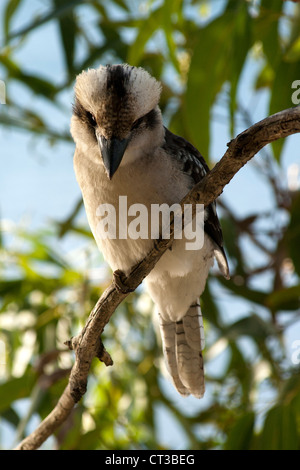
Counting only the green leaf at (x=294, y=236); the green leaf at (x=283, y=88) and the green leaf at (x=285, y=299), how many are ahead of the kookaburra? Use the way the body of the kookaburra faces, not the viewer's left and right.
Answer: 0

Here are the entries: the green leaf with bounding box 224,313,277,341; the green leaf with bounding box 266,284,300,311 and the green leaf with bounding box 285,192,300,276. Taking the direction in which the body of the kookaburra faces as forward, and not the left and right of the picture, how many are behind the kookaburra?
3

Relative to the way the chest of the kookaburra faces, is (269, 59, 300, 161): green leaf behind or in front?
behind

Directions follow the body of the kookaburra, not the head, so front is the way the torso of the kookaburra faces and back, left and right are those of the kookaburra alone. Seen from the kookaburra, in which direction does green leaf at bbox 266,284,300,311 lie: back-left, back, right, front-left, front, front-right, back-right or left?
back

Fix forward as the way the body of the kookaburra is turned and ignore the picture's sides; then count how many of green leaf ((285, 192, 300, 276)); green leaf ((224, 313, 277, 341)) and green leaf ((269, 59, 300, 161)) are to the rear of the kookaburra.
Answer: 3

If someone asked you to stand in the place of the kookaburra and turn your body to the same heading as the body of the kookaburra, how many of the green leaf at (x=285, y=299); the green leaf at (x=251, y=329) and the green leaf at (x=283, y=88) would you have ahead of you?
0

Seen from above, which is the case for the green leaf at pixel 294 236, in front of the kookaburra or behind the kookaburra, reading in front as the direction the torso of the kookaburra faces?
behind

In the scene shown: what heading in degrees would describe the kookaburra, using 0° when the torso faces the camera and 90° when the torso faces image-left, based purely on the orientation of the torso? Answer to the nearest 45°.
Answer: approximately 45°

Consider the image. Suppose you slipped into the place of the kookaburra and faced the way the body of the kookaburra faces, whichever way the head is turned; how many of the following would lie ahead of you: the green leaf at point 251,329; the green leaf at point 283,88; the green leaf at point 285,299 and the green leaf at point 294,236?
0

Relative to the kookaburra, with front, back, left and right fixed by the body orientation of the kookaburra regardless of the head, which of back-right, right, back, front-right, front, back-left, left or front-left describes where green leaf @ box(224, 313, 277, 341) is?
back
